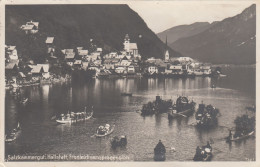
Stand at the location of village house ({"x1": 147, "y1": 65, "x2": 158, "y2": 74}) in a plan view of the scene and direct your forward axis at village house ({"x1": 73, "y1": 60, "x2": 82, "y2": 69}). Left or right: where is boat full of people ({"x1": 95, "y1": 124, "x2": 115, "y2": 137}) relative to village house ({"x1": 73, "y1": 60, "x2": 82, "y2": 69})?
left
